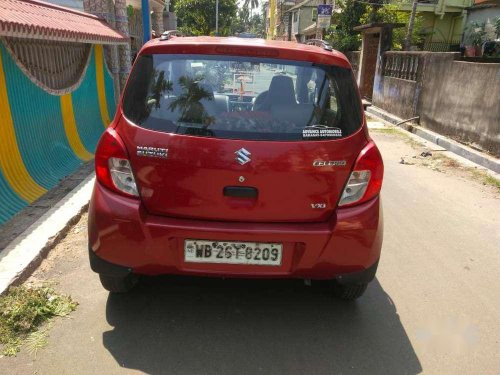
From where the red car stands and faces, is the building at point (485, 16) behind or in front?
in front

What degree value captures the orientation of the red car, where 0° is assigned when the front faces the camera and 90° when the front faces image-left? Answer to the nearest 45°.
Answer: approximately 180°

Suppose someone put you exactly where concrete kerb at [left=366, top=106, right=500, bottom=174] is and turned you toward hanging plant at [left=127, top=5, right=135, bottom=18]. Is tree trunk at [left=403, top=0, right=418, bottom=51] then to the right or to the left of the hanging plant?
right

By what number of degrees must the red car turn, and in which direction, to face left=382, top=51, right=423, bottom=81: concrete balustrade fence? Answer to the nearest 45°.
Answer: approximately 45° to its right

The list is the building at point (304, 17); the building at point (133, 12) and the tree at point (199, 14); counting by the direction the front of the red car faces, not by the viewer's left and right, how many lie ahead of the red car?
3

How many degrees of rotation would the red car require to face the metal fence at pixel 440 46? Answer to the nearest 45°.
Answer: approximately 45° to its right

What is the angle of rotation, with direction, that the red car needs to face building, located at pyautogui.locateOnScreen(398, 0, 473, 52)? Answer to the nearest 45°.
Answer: approximately 45° to its right

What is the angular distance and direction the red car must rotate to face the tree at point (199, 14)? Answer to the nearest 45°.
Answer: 0° — it already faces it
